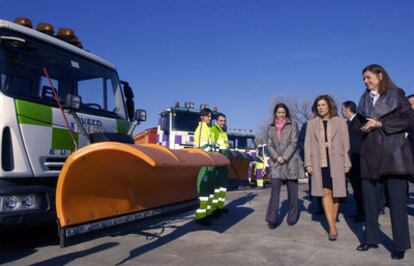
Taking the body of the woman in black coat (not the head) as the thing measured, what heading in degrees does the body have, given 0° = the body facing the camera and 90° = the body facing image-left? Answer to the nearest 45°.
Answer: approximately 45°

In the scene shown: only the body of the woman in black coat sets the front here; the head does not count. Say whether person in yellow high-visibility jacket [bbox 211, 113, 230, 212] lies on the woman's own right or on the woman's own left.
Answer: on the woman's own right

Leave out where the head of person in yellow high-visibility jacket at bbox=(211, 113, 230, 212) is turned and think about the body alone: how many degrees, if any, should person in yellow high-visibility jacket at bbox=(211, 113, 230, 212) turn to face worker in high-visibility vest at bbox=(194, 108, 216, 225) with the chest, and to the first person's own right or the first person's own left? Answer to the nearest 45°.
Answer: approximately 45° to the first person's own right

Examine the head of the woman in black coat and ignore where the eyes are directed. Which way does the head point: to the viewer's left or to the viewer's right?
to the viewer's left

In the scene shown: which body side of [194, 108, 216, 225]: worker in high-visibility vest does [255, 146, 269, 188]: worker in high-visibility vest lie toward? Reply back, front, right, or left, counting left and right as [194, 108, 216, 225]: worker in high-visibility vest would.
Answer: left

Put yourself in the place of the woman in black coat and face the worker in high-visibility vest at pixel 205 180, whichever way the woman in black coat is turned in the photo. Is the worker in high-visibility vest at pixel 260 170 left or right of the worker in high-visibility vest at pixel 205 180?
right

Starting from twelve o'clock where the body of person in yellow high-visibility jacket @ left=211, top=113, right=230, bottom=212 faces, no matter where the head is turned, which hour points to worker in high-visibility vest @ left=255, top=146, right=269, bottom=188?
worker in high-visibility vest @ left=255, top=146, right=269, bottom=188 is roughly at 8 o'clock from person in yellow high-visibility jacket @ left=211, top=113, right=230, bottom=212.
